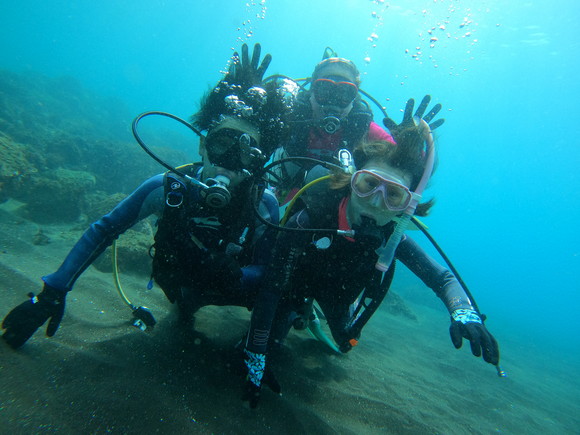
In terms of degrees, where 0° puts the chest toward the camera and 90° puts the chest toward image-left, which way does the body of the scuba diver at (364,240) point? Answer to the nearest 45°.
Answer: approximately 0°

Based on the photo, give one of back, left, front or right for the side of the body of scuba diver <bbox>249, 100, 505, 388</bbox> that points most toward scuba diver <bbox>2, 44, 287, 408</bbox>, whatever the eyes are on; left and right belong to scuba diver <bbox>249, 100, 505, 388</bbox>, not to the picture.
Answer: right

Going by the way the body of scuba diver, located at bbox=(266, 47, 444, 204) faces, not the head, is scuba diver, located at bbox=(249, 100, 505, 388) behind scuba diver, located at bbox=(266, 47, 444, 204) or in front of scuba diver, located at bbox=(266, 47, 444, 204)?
in front

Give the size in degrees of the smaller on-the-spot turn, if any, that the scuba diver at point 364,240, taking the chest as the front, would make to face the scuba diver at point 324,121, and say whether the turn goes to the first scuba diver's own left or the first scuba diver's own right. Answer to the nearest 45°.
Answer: approximately 135° to the first scuba diver's own right

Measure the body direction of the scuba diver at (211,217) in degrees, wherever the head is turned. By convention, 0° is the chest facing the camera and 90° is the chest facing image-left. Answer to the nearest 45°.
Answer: approximately 0°
